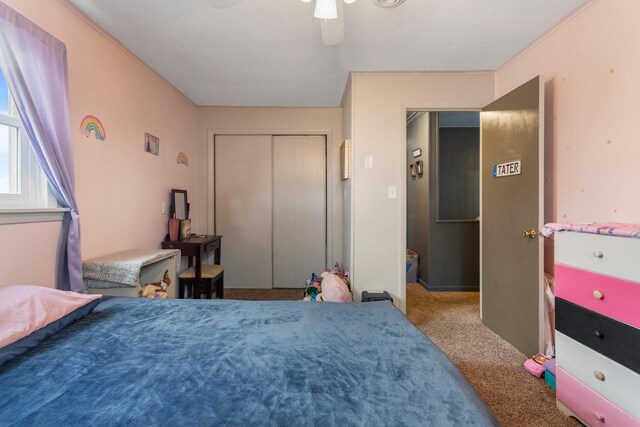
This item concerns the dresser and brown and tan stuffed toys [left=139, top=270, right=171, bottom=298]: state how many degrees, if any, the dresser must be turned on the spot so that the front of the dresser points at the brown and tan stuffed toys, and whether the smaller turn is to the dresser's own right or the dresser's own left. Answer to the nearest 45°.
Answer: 0° — it already faces it

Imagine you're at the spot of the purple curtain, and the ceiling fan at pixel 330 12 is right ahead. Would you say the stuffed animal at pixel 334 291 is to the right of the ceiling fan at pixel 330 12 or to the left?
left

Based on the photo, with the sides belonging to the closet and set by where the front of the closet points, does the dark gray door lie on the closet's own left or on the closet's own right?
on the closet's own left

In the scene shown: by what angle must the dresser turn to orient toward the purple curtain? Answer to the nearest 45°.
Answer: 0° — it already faces it

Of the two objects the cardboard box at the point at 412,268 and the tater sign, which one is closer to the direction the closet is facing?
the tater sign

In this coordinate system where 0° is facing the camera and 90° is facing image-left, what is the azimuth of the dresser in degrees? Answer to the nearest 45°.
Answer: approximately 45°

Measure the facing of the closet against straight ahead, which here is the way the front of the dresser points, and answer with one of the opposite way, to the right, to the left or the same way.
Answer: to the left

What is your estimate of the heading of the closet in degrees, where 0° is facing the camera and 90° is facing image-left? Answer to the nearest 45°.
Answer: approximately 0°

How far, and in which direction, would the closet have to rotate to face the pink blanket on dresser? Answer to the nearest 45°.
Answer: approximately 45° to its left

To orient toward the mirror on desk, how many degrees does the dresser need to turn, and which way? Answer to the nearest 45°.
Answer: approximately 45° to its right

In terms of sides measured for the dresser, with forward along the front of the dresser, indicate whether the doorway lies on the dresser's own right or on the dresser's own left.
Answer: on the dresser's own right

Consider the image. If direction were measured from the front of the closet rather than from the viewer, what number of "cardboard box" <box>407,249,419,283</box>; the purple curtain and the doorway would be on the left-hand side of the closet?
2
